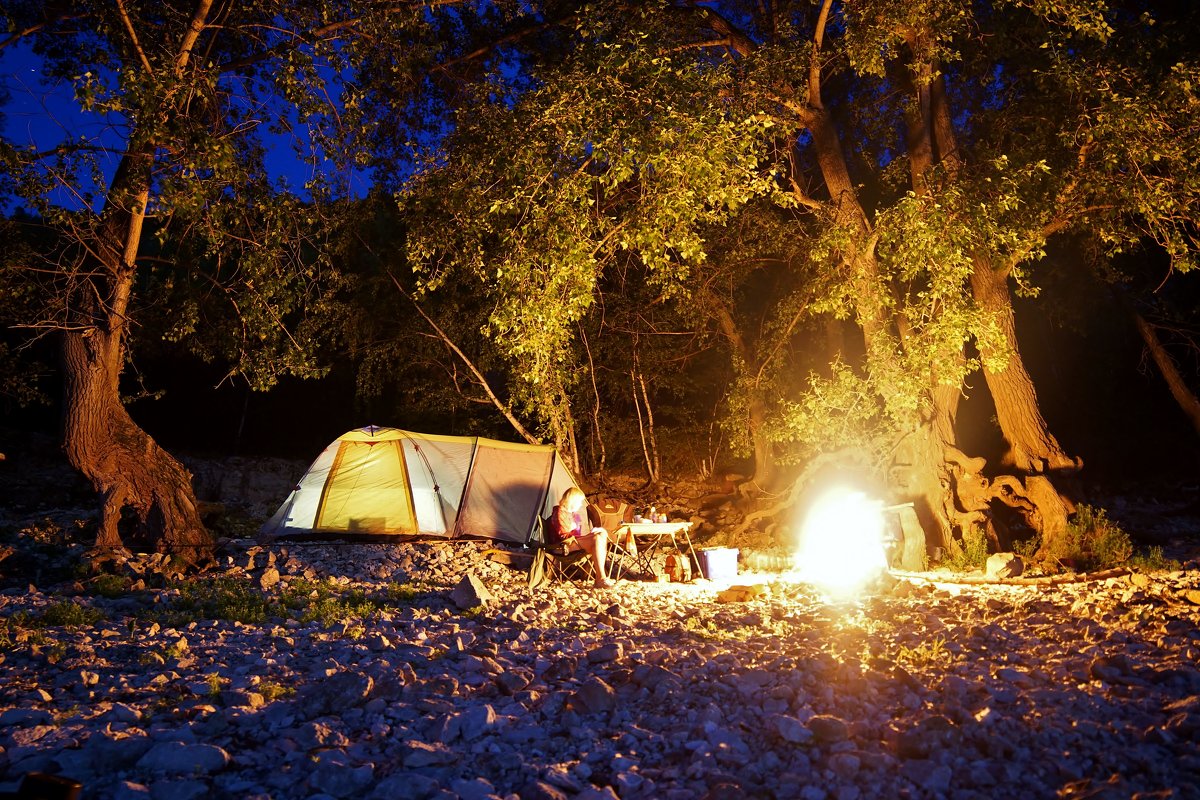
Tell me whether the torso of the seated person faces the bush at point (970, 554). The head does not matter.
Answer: yes

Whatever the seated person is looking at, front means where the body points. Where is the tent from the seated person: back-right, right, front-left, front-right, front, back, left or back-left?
back-left

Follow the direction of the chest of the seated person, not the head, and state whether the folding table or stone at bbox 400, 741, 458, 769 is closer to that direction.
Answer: the folding table

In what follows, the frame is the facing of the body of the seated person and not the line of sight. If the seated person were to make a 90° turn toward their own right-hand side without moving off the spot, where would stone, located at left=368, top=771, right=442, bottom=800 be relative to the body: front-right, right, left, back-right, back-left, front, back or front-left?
front

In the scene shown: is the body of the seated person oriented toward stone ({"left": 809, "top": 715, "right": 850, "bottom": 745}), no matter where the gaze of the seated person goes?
no

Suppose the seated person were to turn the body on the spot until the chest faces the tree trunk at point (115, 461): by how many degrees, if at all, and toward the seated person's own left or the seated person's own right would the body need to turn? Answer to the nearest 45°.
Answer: approximately 180°

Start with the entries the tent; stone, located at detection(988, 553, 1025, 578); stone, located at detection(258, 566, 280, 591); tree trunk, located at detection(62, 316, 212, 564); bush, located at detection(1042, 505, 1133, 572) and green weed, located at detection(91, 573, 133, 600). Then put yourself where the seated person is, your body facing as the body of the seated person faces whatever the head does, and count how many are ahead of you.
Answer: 2

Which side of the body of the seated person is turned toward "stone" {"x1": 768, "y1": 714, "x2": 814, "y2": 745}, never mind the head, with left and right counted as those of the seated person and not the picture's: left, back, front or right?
right

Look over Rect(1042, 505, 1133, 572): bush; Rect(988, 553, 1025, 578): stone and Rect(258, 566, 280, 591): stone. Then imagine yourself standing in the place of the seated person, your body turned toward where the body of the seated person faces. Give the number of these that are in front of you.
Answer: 2

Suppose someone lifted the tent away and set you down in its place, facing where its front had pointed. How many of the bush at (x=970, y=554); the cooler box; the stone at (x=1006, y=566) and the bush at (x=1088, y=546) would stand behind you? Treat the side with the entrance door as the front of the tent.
0

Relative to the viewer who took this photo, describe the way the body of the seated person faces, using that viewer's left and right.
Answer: facing to the right of the viewer

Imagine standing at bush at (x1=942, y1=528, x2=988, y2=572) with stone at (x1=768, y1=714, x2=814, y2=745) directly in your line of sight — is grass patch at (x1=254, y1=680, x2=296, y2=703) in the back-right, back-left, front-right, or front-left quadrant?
front-right

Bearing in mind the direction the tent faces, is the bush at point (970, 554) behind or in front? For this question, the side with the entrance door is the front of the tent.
in front
